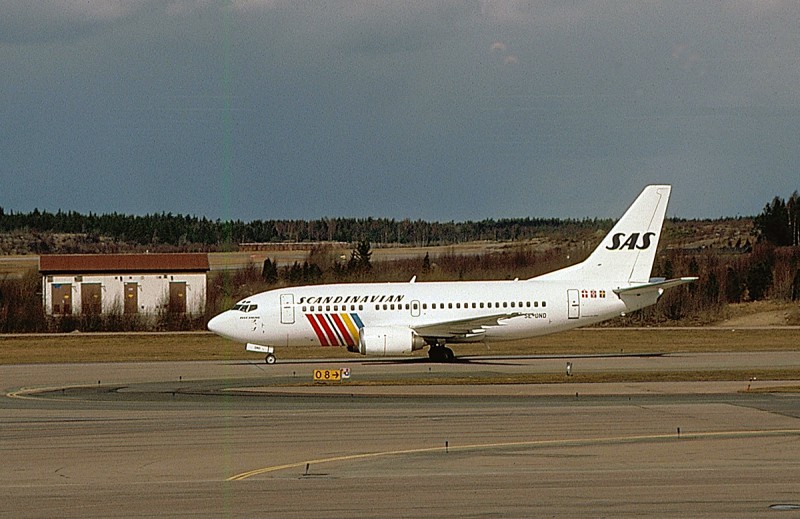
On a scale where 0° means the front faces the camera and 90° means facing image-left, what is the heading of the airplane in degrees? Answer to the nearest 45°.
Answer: approximately 90°
